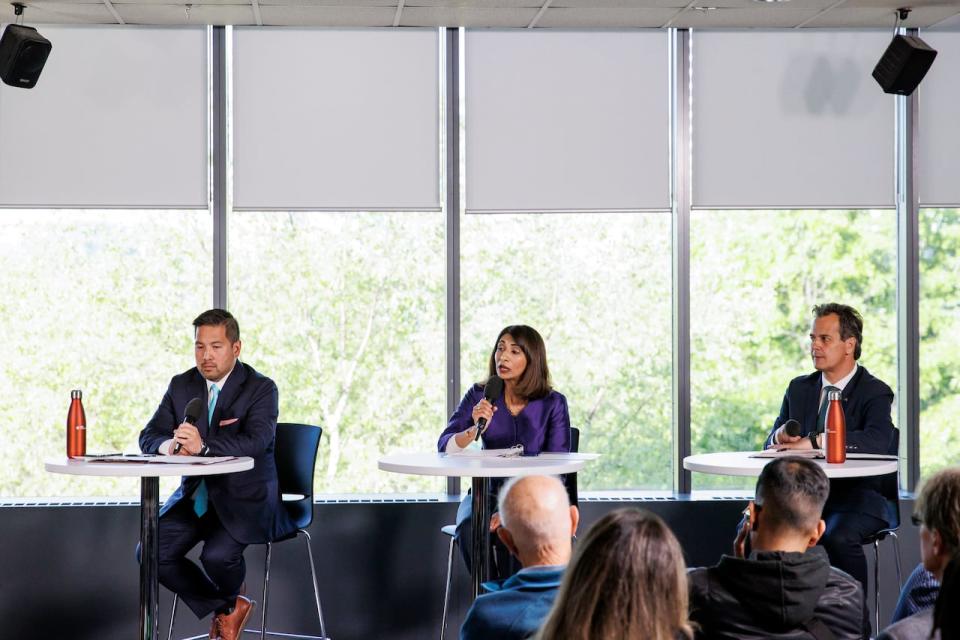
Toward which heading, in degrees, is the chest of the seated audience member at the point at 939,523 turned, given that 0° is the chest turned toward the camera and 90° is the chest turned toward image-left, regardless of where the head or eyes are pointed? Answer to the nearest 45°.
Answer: approximately 135°

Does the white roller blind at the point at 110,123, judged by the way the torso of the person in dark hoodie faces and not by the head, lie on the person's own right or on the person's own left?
on the person's own left

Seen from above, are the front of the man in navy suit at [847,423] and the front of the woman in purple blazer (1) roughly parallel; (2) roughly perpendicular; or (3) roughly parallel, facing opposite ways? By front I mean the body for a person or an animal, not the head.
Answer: roughly parallel

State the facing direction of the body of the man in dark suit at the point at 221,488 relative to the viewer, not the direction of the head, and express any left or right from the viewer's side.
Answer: facing the viewer and to the left of the viewer

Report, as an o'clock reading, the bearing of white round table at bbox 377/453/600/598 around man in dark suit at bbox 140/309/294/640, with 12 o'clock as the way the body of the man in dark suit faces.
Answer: The white round table is roughly at 9 o'clock from the man in dark suit.

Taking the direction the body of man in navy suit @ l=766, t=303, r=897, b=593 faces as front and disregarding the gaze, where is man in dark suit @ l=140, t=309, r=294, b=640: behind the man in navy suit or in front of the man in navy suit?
in front

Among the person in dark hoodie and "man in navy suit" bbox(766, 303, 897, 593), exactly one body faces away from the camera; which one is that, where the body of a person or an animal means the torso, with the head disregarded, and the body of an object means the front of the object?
the person in dark hoodie

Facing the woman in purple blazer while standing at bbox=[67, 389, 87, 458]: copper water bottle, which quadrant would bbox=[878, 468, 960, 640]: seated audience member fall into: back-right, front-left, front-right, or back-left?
front-right

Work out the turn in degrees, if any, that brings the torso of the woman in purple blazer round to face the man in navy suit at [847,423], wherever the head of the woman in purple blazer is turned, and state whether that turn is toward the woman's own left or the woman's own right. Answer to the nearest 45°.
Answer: approximately 135° to the woman's own left

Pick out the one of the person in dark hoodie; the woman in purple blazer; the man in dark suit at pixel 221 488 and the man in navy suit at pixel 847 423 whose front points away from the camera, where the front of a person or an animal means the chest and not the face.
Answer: the person in dark hoodie

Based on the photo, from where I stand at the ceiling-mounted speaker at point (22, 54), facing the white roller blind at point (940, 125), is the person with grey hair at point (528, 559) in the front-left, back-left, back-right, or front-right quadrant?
front-right

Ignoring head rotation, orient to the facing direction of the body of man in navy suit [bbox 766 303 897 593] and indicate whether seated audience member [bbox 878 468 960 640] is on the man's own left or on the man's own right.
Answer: on the man's own left

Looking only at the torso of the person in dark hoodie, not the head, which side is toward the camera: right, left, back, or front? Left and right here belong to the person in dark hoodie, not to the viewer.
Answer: back

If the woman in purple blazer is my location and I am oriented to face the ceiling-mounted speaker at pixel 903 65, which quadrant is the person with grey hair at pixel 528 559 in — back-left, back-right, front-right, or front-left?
back-right

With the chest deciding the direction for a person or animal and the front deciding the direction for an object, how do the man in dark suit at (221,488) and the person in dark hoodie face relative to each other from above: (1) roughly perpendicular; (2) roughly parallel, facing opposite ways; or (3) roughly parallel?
roughly parallel, facing opposite ways

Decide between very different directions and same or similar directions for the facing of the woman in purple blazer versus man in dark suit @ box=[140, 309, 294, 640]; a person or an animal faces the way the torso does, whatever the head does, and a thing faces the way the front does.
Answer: same or similar directions

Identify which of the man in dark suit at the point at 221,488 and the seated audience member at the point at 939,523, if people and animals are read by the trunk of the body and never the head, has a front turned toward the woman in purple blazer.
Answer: the seated audience member

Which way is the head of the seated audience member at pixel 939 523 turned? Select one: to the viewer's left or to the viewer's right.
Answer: to the viewer's left

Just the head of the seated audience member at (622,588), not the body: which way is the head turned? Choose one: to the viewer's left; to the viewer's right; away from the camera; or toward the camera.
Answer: away from the camera
